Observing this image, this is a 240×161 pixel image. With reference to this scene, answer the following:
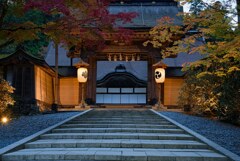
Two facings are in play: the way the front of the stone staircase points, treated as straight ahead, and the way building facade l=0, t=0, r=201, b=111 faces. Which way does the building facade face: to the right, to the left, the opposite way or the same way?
the same way

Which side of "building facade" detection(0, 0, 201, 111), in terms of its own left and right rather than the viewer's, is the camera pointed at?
front

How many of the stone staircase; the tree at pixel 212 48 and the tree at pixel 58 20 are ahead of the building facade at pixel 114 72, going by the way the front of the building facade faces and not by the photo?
3

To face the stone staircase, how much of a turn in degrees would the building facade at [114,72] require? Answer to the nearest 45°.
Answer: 0° — it already faces it

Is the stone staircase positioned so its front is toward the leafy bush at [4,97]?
no

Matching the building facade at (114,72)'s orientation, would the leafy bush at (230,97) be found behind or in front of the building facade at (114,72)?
in front

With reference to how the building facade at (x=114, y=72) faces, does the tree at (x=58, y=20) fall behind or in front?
in front

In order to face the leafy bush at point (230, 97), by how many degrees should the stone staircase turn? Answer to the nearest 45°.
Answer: approximately 135° to its left

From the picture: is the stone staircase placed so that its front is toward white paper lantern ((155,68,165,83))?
no

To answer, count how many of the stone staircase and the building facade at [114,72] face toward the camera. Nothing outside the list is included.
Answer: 2

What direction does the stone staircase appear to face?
toward the camera
